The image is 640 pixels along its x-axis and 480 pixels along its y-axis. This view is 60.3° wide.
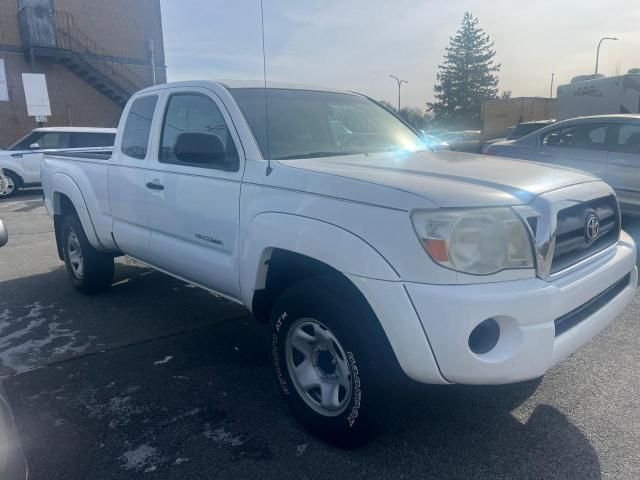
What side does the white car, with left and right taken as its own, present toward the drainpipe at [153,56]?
right

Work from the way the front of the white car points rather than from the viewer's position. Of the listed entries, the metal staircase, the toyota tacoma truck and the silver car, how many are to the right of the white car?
1

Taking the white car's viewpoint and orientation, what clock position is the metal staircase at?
The metal staircase is roughly at 3 o'clock from the white car.

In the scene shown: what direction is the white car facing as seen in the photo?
to the viewer's left

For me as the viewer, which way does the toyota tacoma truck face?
facing the viewer and to the right of the viewer

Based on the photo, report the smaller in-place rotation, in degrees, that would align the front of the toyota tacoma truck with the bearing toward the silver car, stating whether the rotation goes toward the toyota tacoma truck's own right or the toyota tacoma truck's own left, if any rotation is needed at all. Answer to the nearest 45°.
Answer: approximately 90° to the toyota tacoma truck's own left

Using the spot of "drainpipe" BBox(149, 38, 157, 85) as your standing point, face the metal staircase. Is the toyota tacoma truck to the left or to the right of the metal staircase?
left

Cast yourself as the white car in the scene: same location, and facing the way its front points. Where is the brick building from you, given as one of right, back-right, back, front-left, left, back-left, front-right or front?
right

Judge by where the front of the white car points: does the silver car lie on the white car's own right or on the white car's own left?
on the white car's own left

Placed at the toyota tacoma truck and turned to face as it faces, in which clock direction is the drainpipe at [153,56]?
The drainpipe is roughly at 7 o'clock from the toyota tacoma truck.

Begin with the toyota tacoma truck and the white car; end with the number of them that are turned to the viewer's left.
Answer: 1

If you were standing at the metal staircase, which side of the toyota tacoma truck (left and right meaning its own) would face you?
back

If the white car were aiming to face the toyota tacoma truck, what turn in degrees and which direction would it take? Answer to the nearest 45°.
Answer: approximately 90° to its left

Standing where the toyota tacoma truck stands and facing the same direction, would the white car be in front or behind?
behind

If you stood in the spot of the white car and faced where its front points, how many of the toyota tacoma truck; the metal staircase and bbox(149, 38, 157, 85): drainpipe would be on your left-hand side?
1

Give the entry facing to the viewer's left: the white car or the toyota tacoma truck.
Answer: the white car
